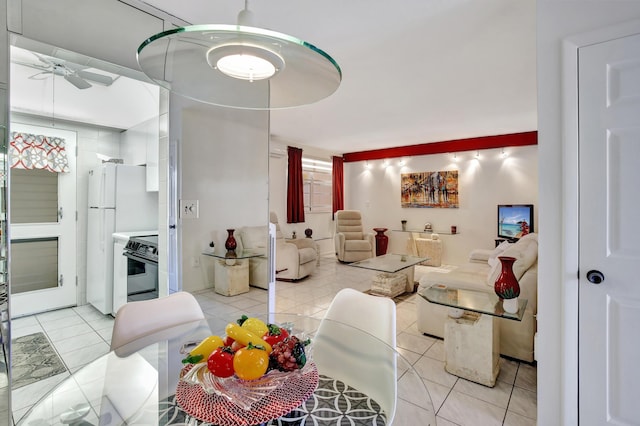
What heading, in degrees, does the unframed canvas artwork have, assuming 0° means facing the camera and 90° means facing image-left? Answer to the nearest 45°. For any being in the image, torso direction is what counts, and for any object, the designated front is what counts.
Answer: approximately 45°

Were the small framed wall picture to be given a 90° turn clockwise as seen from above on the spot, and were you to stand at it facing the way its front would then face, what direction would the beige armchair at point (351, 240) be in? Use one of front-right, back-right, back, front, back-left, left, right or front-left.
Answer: back-right

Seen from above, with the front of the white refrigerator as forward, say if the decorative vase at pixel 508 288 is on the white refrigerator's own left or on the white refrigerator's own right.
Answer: on the white refrigerator's own left

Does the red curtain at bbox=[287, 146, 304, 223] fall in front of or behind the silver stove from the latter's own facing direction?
behind

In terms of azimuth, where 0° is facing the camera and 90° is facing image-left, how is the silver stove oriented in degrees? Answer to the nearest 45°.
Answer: approximately 45°

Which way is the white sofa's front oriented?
to the viewer's left

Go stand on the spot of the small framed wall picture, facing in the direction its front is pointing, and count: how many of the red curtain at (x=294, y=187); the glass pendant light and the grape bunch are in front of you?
2

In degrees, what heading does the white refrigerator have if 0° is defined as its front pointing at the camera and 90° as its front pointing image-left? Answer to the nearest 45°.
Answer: approximately 45°

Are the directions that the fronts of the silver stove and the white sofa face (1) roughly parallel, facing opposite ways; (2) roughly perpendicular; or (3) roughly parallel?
roughly perpendicular
